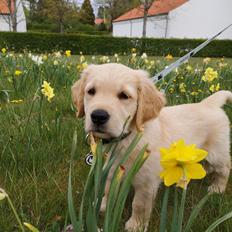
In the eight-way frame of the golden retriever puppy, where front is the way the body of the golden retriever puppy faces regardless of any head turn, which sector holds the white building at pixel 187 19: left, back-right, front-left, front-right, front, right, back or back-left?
back-right

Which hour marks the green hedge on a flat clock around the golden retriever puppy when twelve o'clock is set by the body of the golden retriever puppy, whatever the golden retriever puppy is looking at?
The green hedge is roughly at 4 o'clock from the golden retriever puppy.

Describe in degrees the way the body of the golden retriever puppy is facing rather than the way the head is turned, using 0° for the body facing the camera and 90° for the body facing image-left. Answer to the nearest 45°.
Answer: approximately 45°
